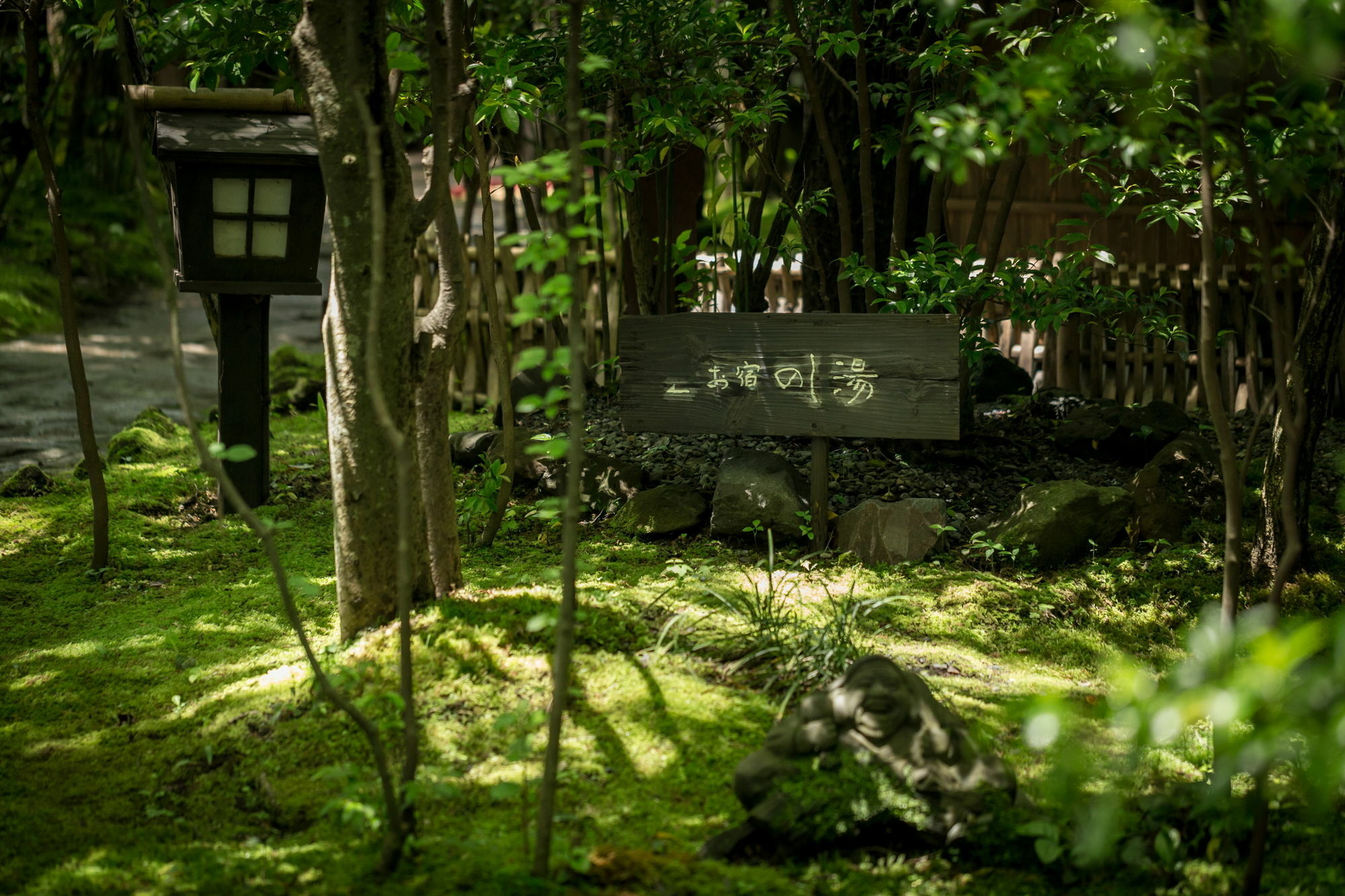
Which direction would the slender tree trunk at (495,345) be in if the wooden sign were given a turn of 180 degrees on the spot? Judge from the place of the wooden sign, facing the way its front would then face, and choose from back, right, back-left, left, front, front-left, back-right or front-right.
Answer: left

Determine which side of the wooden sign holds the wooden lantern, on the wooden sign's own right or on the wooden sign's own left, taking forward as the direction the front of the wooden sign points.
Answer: on the wooden sign's own right

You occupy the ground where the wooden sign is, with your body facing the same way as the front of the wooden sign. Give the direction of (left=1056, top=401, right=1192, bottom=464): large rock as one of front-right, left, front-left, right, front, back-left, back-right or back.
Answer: back-left

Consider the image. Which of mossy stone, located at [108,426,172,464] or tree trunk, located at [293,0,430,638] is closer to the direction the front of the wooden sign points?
the tree trunk

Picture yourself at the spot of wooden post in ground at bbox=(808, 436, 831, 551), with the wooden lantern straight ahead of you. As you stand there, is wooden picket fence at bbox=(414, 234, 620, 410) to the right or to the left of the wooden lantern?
right

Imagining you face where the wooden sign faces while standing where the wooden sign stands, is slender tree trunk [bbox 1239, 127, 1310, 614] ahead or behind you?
ahead

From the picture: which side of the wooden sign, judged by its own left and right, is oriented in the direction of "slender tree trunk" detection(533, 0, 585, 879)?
front

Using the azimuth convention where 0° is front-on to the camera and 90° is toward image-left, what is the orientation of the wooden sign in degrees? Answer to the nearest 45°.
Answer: approximately 0°

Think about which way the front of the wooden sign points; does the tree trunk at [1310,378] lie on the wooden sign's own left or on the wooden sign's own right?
on the wooden sign's own left
